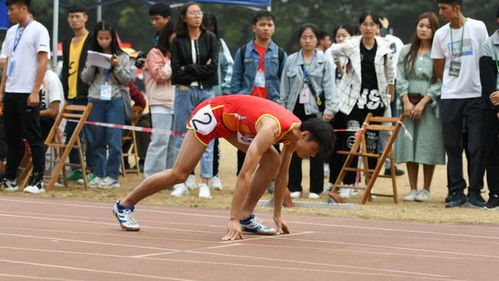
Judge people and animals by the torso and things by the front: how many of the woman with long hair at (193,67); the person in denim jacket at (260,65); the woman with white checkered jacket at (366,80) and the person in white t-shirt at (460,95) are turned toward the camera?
4

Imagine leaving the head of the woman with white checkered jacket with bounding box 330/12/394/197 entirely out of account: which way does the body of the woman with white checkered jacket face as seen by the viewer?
toward the camera

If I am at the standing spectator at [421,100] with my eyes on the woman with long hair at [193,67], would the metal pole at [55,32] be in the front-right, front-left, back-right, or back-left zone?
front-right

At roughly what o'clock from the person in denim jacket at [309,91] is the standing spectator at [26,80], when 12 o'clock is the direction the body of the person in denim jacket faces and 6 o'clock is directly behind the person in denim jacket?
The standing spectator is roughly at 3 o'clock from the person in denim jacket.

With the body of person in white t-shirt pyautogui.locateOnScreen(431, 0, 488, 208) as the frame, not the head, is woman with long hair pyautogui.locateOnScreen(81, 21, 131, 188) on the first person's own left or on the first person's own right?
on the first person's own right

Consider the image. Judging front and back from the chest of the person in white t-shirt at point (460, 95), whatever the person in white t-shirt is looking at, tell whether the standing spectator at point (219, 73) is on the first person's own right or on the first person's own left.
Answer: on the first person's own right

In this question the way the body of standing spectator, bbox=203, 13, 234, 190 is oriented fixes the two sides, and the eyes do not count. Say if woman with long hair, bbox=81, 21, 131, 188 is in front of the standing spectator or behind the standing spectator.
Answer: in front

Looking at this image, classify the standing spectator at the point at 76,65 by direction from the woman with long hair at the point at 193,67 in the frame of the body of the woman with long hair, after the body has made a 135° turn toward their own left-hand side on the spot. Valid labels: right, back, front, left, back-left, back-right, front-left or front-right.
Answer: left

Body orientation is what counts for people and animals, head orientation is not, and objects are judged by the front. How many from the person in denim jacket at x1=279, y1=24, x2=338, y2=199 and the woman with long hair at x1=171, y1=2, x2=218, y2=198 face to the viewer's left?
0

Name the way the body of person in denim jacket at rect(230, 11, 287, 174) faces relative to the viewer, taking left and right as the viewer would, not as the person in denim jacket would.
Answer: facing the viewer

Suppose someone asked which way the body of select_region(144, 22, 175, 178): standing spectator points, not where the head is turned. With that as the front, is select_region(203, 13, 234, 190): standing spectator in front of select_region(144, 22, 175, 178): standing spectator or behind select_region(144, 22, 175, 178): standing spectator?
in front

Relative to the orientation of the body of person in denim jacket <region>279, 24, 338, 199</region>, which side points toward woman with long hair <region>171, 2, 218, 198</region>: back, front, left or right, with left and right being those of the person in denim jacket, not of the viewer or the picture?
right
